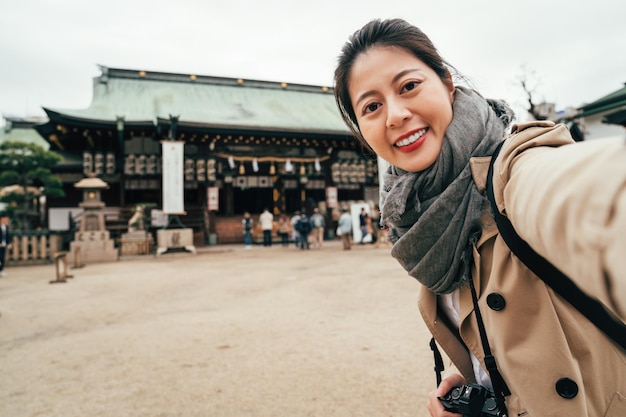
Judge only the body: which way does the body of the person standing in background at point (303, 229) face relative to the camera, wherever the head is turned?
away from the camera

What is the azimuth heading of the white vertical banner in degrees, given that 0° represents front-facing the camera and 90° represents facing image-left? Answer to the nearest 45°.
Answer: approximately 0°

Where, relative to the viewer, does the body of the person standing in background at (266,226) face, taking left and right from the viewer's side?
facing away from the viewer

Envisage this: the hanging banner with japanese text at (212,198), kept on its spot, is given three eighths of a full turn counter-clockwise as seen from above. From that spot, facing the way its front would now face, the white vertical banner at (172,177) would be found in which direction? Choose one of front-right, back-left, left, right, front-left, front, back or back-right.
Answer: back

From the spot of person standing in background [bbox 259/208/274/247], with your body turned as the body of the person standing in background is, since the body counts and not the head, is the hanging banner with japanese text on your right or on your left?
on your left

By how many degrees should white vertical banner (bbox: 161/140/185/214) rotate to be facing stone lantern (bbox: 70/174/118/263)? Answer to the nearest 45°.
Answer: approximately 90° to its right

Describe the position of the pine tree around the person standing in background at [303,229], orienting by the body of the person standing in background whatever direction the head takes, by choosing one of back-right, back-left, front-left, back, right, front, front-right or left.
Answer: left

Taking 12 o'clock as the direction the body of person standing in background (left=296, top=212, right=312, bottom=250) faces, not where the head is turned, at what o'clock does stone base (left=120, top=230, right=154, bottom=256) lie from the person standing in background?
The stone base is roughly at 9 o'clock from the person standing in background.

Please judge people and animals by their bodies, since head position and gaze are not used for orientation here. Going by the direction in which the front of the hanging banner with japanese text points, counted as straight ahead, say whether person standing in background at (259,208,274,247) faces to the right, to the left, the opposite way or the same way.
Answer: the opposite way

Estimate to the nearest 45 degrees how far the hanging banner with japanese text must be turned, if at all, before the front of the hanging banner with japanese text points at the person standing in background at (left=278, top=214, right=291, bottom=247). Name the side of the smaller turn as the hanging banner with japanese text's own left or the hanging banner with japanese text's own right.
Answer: approximately 90° to the hanging banner with japanese text's own left

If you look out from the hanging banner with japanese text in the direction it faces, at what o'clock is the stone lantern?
The stone lantern is roughly at 2 o'clock from the hanging banner with japanese text.

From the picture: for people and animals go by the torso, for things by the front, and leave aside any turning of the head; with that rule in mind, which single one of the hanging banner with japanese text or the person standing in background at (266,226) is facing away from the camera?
the person standing in background

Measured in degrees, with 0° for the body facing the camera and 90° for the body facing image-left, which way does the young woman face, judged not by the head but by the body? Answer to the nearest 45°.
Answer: approximately 45°
